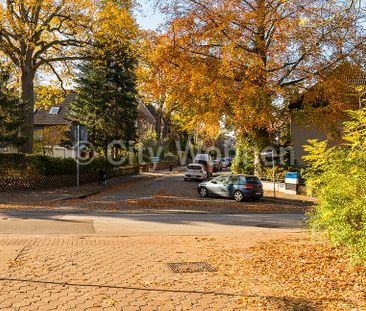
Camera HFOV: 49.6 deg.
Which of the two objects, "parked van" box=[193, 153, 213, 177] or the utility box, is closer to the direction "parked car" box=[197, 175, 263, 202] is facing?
the parked van

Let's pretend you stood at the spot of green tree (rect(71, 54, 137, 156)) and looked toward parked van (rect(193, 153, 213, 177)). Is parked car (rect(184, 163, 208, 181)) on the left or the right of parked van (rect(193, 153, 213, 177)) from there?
right

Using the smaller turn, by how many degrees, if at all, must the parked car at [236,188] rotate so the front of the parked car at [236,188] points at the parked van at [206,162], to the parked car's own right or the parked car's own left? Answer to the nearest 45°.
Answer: approximately 45° to the parked car's own right

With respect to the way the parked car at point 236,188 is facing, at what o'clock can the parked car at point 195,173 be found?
the parked car at point 195,173 is roughly at 1 o'clock from the parked car at point 236,188.

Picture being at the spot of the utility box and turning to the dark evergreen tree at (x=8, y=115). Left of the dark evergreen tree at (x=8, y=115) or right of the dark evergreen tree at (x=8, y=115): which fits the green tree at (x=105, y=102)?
right

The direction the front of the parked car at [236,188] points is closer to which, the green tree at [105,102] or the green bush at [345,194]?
the green tree

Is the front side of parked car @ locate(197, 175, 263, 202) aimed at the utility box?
no

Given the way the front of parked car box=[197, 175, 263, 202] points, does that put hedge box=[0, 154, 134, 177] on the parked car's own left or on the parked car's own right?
on the parked car's own left

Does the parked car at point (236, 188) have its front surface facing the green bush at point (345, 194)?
no

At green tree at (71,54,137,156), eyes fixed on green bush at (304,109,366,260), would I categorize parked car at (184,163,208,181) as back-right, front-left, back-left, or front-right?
front-left

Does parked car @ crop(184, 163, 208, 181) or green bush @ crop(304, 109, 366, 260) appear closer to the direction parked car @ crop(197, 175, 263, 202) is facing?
the parked car

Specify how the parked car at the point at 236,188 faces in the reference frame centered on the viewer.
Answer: facing away from the viewer and to the left of the viewer

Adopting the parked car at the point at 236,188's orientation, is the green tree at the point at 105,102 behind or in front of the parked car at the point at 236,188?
in front
